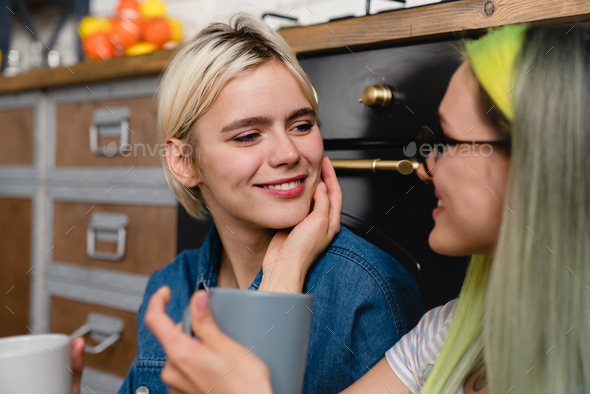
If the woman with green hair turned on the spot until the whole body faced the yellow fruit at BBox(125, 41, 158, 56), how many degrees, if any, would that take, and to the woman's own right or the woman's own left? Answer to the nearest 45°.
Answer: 0° — they already face it

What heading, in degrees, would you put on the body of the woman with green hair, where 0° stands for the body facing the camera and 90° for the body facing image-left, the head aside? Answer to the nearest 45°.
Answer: approximately 135°

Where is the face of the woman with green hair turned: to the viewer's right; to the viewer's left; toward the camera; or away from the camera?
to the viewer's left
